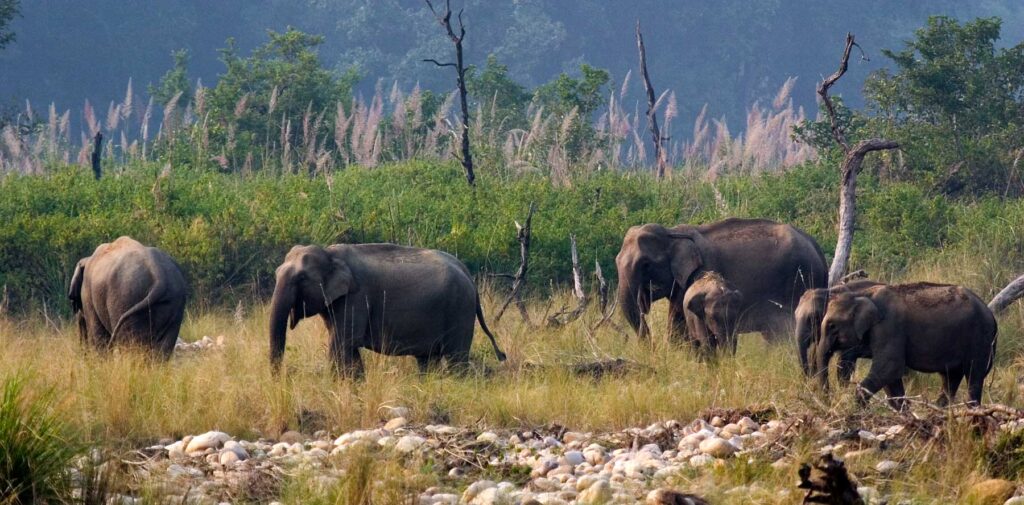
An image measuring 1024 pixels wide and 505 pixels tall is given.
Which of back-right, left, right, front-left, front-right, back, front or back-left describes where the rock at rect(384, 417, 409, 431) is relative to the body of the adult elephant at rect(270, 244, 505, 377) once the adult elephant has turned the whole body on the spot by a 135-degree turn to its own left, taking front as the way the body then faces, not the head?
front-right

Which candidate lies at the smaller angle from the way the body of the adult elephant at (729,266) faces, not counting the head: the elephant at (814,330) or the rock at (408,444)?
the rock

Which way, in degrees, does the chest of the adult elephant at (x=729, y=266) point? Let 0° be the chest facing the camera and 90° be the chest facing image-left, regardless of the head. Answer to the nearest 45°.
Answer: approximately 90°

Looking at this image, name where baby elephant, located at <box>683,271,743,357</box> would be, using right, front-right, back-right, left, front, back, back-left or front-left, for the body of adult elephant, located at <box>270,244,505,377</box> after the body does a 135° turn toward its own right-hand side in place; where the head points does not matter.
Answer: front-right

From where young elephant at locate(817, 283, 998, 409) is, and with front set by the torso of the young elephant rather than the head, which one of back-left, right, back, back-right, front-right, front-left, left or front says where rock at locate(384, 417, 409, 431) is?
front-left

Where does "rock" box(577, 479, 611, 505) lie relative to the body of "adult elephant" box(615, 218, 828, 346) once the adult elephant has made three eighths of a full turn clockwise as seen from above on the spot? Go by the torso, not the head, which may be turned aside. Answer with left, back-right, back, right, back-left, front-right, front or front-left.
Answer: back-right

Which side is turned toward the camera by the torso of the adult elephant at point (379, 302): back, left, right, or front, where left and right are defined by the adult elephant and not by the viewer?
left

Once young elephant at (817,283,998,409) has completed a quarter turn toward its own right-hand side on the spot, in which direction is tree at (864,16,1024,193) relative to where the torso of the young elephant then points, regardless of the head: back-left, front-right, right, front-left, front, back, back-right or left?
front

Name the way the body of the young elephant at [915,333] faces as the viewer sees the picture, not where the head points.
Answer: to the viewer's left

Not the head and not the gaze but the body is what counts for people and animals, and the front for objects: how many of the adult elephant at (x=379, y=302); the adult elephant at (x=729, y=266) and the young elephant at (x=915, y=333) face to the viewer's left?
3

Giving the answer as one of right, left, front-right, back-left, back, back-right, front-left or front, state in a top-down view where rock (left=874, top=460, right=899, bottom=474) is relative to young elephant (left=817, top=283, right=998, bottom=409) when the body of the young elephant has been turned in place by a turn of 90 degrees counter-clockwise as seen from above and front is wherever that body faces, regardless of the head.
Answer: front

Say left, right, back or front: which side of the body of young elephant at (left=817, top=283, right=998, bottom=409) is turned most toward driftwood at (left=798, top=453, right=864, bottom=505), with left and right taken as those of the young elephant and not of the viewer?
left
